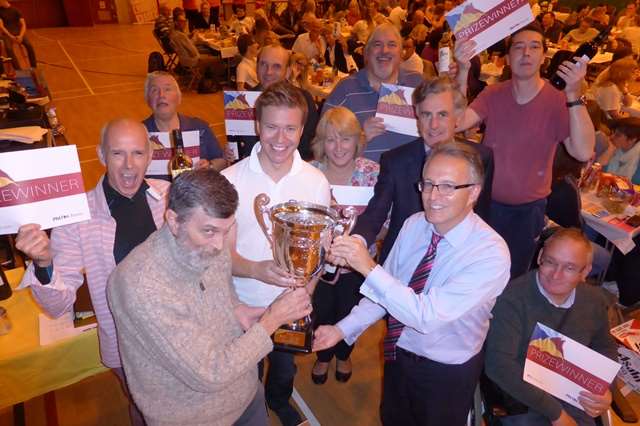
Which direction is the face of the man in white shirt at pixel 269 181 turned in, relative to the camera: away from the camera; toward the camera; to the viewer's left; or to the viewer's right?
toward the camera

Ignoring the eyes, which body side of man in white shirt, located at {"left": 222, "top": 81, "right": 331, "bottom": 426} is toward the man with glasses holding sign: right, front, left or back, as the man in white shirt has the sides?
left

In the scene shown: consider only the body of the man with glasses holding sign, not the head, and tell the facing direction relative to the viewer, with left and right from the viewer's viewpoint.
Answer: facing the viewer

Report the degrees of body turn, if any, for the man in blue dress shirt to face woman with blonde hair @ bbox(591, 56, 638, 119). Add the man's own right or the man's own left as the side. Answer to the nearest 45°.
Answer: approximately 180°

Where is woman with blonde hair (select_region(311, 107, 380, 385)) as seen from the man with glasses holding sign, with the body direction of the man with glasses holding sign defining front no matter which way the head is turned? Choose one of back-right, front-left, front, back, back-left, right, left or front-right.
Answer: right

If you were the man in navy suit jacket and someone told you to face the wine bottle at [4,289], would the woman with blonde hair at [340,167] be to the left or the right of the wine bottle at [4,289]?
right

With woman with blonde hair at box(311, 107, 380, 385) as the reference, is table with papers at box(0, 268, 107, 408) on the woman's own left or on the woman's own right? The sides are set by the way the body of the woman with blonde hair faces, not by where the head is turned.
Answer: on the woman's own right

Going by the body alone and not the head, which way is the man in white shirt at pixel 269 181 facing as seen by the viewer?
toward the camera

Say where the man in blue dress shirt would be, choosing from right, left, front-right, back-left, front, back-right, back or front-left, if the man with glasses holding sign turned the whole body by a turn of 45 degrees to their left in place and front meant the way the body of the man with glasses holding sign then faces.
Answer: right

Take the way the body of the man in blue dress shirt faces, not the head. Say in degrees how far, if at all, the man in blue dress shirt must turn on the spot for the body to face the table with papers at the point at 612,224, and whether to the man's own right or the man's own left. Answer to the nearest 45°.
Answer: approximately 180°

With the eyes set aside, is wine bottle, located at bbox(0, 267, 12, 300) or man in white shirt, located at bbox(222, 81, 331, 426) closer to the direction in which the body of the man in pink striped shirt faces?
the man in white shirt

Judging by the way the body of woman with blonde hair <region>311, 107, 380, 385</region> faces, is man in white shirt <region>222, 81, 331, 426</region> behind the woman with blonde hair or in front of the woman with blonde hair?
in front

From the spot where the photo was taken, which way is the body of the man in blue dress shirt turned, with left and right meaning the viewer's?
facing the viewer and to the left of the viewer

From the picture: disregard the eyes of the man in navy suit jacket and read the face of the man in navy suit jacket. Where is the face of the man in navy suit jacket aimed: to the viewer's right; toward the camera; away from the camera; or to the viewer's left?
toward the camera

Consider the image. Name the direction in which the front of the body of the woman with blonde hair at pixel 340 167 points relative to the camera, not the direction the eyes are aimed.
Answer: toward the camera

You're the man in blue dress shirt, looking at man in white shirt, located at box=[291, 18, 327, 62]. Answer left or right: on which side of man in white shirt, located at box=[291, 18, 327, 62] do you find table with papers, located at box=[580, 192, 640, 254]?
right

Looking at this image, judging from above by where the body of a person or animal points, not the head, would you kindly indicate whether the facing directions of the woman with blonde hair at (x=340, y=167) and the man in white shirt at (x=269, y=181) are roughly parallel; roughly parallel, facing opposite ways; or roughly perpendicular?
roughly parallel
